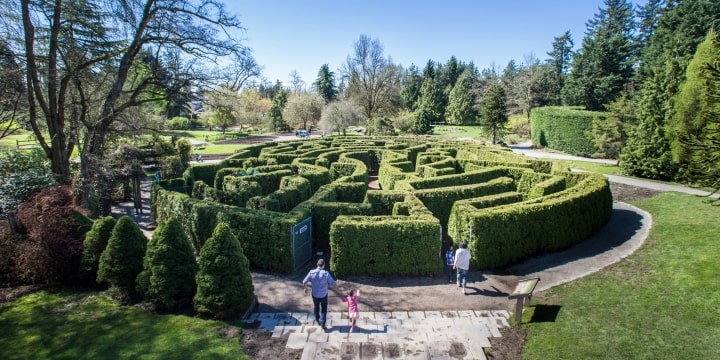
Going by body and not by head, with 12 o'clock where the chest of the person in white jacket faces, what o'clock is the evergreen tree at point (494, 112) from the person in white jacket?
The evergreen tree is roughly at 12 o'clock from the person in white jacket.

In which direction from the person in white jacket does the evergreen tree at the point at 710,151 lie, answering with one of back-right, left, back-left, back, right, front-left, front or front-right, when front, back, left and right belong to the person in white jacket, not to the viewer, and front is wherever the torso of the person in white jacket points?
right

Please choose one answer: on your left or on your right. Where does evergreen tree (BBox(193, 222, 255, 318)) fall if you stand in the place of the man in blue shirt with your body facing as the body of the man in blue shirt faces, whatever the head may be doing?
on your left

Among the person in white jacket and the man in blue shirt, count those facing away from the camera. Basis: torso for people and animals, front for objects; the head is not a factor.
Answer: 2

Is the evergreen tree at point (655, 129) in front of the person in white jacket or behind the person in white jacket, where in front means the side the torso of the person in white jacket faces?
in front

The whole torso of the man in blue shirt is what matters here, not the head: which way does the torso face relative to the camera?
away from the camera

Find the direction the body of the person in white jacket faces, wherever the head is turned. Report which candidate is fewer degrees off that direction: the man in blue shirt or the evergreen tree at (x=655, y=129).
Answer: the evergreen tree

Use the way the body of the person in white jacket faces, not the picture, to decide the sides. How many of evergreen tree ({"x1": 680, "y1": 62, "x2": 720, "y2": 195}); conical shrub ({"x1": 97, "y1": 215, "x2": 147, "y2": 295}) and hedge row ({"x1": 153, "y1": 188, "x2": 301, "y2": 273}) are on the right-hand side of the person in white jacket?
1

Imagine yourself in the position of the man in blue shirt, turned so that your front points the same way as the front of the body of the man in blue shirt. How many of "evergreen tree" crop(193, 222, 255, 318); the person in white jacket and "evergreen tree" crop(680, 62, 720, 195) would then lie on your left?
1

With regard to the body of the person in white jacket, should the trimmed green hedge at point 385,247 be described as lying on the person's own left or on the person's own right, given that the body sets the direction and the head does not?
on the person's own left

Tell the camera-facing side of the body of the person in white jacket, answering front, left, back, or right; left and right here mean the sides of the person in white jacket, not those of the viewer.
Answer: back

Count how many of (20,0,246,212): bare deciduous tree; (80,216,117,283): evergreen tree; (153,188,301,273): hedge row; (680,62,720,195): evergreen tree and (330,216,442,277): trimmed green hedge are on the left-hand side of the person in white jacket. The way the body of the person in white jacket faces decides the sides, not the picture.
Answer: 4

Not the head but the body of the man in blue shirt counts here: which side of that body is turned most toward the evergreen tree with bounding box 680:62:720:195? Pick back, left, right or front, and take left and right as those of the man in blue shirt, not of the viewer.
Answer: right
